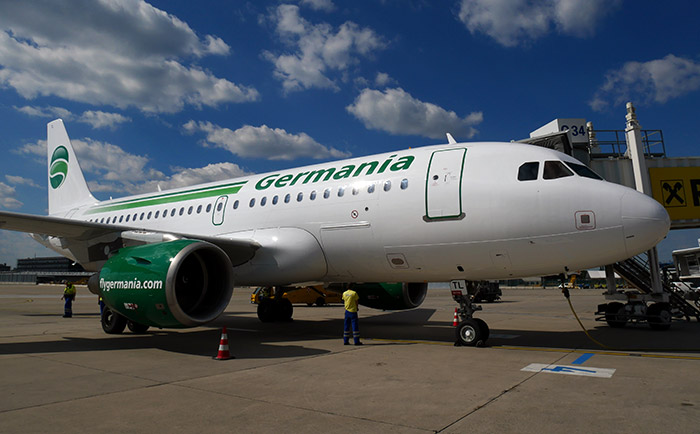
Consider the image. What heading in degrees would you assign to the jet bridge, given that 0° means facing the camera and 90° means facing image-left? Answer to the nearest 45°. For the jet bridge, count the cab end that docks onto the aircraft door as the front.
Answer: approximately 90°

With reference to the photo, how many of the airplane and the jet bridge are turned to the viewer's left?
1

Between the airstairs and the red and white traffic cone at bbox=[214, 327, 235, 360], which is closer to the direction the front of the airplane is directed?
the airstairs

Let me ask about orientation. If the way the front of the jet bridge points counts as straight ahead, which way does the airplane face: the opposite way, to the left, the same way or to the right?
the opposite way

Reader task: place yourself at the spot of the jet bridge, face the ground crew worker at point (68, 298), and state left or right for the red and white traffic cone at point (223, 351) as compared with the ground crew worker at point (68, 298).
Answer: left

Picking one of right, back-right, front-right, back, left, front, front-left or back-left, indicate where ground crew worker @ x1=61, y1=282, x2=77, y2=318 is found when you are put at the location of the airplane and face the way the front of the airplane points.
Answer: back

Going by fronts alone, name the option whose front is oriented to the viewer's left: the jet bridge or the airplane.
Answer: the jet bridge

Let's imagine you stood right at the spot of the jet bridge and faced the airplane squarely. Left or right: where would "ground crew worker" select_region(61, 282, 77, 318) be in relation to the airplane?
right

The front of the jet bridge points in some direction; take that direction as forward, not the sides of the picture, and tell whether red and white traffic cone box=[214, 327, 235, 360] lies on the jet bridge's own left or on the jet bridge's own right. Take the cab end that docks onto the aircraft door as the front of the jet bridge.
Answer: on the jet bridge's own left
